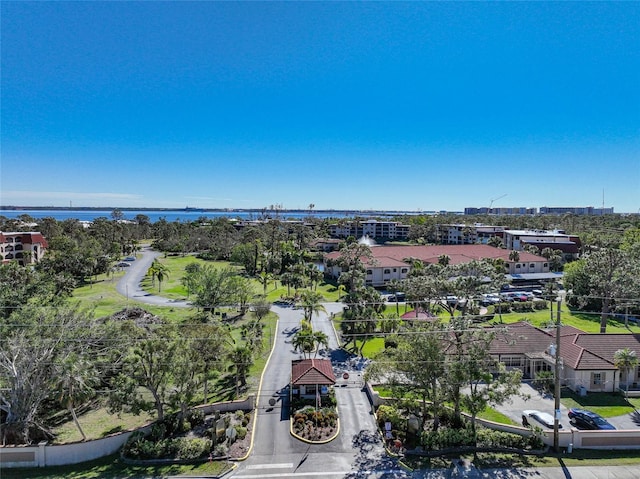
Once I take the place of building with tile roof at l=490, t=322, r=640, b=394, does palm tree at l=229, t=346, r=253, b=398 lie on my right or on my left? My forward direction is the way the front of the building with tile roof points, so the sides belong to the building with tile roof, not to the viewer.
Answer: on my right

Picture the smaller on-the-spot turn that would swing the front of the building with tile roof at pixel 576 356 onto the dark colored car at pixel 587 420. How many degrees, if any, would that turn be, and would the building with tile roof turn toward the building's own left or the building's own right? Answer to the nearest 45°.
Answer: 0° — it already faces it

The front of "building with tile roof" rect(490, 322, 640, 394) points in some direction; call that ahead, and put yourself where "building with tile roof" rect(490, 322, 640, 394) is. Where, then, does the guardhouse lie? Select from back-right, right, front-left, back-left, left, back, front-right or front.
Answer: front-right

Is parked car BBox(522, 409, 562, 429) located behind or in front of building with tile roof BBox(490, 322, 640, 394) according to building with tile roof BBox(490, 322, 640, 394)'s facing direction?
in front

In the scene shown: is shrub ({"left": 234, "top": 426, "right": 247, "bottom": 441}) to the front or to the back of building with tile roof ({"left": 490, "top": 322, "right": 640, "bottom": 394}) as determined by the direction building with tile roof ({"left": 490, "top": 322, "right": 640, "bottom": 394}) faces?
to the front

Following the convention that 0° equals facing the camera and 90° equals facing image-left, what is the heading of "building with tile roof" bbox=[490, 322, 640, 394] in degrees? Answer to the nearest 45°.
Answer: approximately 0°
